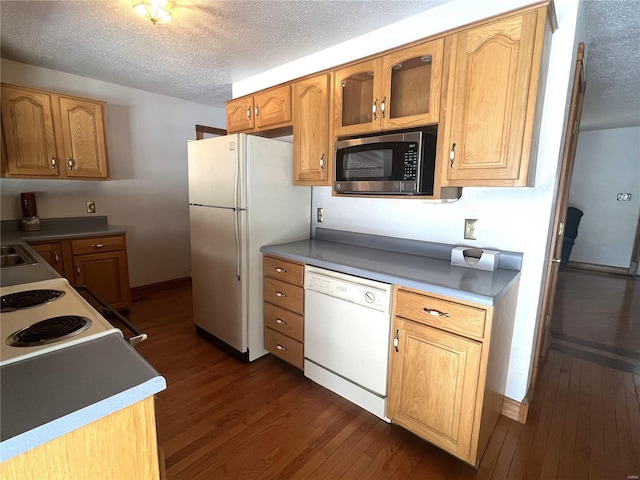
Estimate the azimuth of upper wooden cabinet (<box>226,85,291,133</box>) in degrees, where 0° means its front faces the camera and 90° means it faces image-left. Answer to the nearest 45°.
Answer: approximately 45°

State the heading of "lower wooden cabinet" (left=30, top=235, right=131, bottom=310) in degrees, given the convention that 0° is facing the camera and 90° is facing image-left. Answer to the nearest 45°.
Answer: approximately 0°

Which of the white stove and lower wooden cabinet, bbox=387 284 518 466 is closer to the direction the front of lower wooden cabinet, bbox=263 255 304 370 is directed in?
the white stove

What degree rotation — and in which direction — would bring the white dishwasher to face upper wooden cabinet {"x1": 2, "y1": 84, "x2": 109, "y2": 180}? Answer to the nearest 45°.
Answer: approximately 45° to its right
